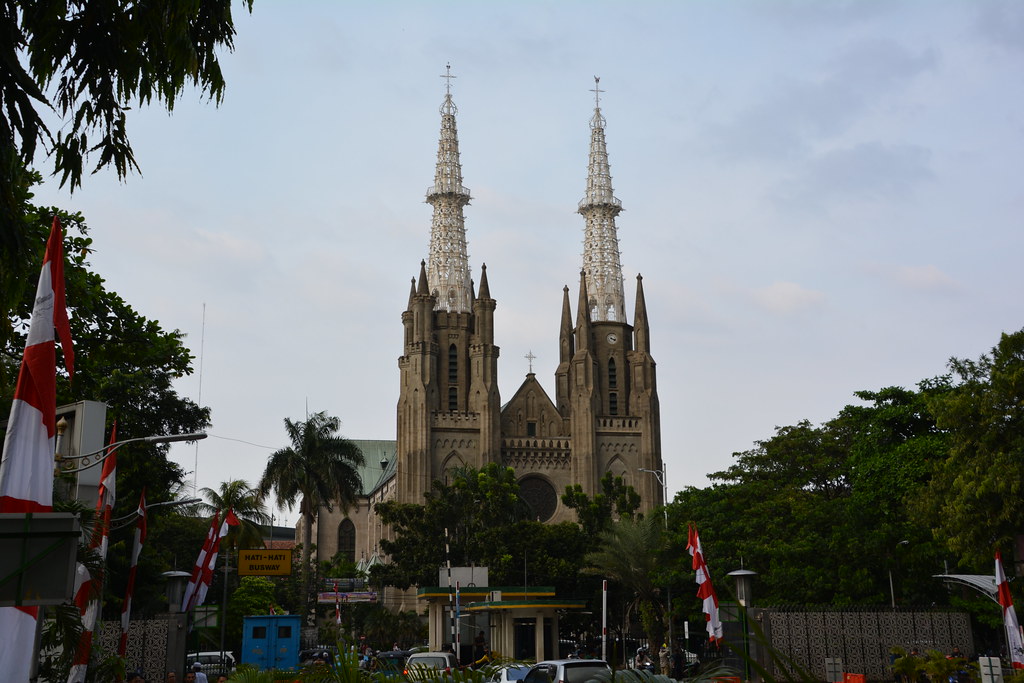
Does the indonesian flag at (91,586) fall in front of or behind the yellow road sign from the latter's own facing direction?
in front

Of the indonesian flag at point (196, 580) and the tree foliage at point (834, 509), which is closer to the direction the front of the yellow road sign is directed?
the indonesian flag

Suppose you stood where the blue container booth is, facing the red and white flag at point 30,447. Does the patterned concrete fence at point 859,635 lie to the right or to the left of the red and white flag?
left

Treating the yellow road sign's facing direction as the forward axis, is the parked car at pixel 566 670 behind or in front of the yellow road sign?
in front

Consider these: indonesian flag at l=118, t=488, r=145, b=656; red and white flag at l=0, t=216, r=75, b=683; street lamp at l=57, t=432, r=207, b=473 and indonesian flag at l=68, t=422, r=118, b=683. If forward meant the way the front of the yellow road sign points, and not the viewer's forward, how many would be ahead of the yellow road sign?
4

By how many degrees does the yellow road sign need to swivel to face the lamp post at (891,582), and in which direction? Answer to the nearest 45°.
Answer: approximately 45° to its left

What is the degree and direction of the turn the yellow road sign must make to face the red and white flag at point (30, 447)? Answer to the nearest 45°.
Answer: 0° — it already faces it

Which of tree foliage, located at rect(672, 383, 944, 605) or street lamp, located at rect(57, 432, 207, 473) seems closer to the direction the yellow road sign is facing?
the street lamp

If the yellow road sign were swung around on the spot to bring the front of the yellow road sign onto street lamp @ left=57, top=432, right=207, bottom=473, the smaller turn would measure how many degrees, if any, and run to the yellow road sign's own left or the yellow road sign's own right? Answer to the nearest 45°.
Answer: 0° — it already faces it

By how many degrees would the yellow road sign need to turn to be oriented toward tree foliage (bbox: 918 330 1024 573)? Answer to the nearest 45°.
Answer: approximately 45° to its left

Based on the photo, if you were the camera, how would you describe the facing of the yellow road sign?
facing the viewer

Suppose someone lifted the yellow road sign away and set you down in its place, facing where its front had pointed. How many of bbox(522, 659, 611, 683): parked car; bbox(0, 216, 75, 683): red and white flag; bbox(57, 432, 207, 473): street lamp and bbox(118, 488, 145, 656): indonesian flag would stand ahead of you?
4

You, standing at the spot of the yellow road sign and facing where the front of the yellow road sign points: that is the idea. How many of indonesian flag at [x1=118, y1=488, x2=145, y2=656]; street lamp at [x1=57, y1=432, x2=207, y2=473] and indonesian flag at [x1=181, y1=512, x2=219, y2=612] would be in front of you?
3

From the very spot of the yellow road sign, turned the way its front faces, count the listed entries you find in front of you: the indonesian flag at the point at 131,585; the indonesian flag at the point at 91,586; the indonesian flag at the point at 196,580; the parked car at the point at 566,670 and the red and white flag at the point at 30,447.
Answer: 5

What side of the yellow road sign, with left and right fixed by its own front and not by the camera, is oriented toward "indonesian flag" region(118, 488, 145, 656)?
front
